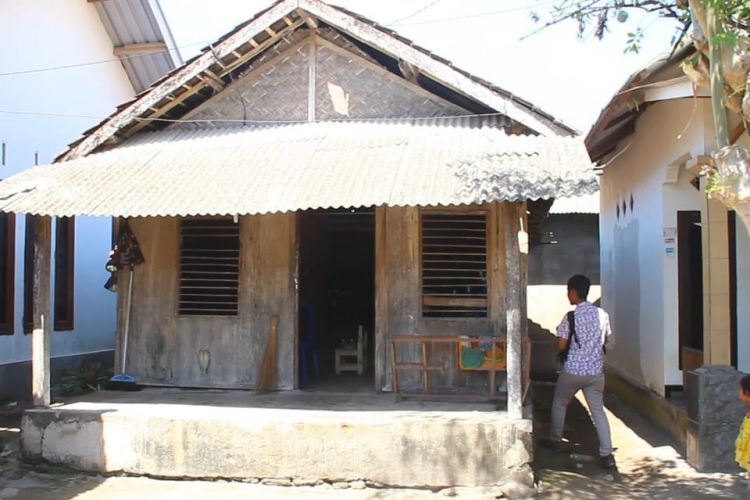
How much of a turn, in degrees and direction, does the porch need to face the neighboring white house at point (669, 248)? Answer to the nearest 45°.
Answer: approximately 90° to its left

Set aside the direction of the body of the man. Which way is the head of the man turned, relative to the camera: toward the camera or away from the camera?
away from the camera

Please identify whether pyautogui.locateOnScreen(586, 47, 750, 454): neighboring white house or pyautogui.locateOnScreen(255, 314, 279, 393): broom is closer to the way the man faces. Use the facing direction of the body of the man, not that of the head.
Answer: the broom

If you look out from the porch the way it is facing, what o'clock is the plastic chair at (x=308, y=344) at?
The plastic chair is roughly at 6 o'clock from the porch.

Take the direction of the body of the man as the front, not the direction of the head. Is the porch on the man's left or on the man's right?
on the man's left

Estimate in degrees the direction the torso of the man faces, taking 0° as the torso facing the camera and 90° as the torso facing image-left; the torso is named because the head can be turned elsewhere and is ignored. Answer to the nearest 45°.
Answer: approximately 135°
